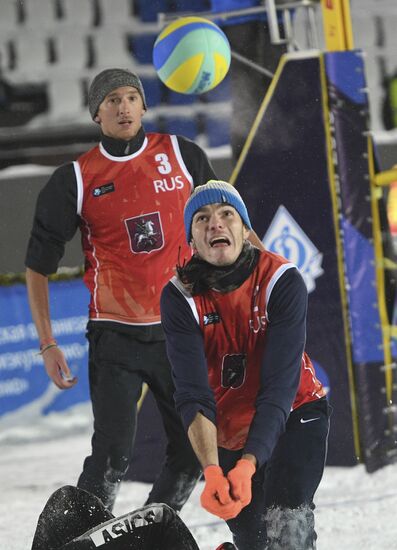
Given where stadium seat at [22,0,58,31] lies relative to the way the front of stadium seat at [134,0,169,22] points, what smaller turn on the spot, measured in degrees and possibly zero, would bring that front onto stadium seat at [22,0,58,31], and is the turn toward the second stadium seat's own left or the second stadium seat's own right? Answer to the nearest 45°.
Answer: approximately 90° to the second stadium seat's own right

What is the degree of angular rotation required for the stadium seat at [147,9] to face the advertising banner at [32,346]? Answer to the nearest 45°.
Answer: approximately 45° to its right

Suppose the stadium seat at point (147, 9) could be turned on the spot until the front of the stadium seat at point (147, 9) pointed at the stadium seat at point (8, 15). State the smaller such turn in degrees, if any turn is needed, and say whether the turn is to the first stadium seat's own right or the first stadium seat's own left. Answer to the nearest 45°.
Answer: approximately 90° to the first stadium seat's own right

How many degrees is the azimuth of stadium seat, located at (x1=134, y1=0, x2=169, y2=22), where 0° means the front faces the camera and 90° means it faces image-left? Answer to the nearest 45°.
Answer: approximately 0°

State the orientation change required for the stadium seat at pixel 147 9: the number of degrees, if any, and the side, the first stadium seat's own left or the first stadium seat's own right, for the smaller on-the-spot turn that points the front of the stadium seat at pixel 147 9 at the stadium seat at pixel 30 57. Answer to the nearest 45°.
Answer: approximately 90° to the first stadium seat's own right

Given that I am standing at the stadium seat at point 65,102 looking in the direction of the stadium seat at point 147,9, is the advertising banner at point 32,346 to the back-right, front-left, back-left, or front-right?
back-right

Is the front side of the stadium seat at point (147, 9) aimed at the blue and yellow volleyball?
yes

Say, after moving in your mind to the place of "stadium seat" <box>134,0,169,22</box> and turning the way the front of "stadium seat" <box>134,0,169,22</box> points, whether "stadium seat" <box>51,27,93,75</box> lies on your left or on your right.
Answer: on your right

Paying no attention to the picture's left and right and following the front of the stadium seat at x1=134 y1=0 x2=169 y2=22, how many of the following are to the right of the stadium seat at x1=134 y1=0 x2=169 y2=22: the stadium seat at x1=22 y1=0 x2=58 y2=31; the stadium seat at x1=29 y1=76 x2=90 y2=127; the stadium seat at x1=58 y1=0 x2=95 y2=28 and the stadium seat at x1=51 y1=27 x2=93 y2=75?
4

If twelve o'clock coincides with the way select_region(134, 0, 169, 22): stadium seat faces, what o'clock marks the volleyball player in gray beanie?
The volleyball player in gray beanie is roughly at 12 o'clock from the stadium seat.
